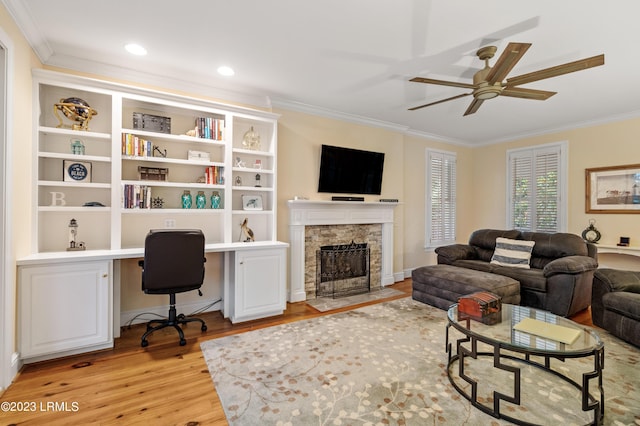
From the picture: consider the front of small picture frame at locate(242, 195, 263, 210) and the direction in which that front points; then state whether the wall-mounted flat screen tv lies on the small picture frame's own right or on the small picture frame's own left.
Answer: on the small picture frame's own left

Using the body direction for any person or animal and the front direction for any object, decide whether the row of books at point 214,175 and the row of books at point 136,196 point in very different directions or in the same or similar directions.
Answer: same or similar directions

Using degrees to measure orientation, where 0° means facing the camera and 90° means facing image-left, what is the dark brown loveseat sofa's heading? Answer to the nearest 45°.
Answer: approximately 45°

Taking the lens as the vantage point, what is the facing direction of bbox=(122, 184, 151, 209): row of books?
facing the viewer

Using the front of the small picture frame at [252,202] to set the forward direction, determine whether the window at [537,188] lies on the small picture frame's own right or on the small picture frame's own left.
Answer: on the small picture frame's own left

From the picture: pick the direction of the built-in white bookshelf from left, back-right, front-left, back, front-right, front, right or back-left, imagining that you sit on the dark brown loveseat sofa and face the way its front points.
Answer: front

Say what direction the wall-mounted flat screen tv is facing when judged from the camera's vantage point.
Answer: facing the viewer and to the right of the viewer

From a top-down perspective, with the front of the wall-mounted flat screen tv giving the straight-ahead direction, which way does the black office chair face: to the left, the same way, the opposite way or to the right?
the opposite way

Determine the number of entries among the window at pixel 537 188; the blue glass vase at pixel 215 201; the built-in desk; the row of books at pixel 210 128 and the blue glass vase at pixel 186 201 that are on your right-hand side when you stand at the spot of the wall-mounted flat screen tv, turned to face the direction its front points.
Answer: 4

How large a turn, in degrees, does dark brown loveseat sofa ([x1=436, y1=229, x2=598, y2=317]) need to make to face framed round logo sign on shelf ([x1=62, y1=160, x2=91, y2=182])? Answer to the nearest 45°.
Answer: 0° — it already faces it

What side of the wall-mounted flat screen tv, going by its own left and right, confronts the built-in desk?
right

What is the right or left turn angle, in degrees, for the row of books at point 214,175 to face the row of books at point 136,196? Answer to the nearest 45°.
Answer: approximately 90° to its right

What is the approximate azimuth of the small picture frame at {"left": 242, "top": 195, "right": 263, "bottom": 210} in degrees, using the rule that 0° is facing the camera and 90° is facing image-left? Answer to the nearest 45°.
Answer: approximately 0°

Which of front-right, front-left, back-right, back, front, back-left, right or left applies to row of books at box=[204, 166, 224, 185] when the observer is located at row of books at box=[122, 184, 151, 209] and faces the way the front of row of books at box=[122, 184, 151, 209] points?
left

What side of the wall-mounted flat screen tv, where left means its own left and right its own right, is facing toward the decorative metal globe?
right

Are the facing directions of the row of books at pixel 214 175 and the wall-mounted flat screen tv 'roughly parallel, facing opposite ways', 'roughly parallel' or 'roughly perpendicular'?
roughly parallel

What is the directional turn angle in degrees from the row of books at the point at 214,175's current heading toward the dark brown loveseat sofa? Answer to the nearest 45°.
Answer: approximately 90° to its left

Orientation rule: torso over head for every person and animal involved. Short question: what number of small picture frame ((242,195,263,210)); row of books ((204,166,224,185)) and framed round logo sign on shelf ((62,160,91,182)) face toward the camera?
3

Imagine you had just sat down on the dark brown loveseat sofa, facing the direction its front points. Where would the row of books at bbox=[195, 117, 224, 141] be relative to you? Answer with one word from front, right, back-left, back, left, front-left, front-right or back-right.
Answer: front
